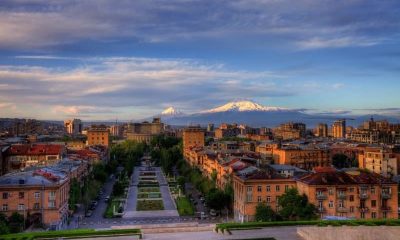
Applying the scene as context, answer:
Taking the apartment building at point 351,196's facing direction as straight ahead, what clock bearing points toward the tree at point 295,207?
The tree is roughly at 2 o'clock from the apartment building.

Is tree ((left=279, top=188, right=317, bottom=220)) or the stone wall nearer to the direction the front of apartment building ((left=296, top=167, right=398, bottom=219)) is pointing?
the stone wall

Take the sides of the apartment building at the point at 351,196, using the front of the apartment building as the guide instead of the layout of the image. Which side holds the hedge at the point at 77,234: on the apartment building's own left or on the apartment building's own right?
on the apartment building's own right

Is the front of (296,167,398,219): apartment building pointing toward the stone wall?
yes

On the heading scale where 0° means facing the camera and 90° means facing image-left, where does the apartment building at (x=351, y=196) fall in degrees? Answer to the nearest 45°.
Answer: approximately 0°

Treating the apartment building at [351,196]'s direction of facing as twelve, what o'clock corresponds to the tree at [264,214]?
The tree is roughly at 2 o'clock from the apartment building.

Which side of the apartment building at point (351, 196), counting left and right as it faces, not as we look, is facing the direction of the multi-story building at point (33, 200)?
right
